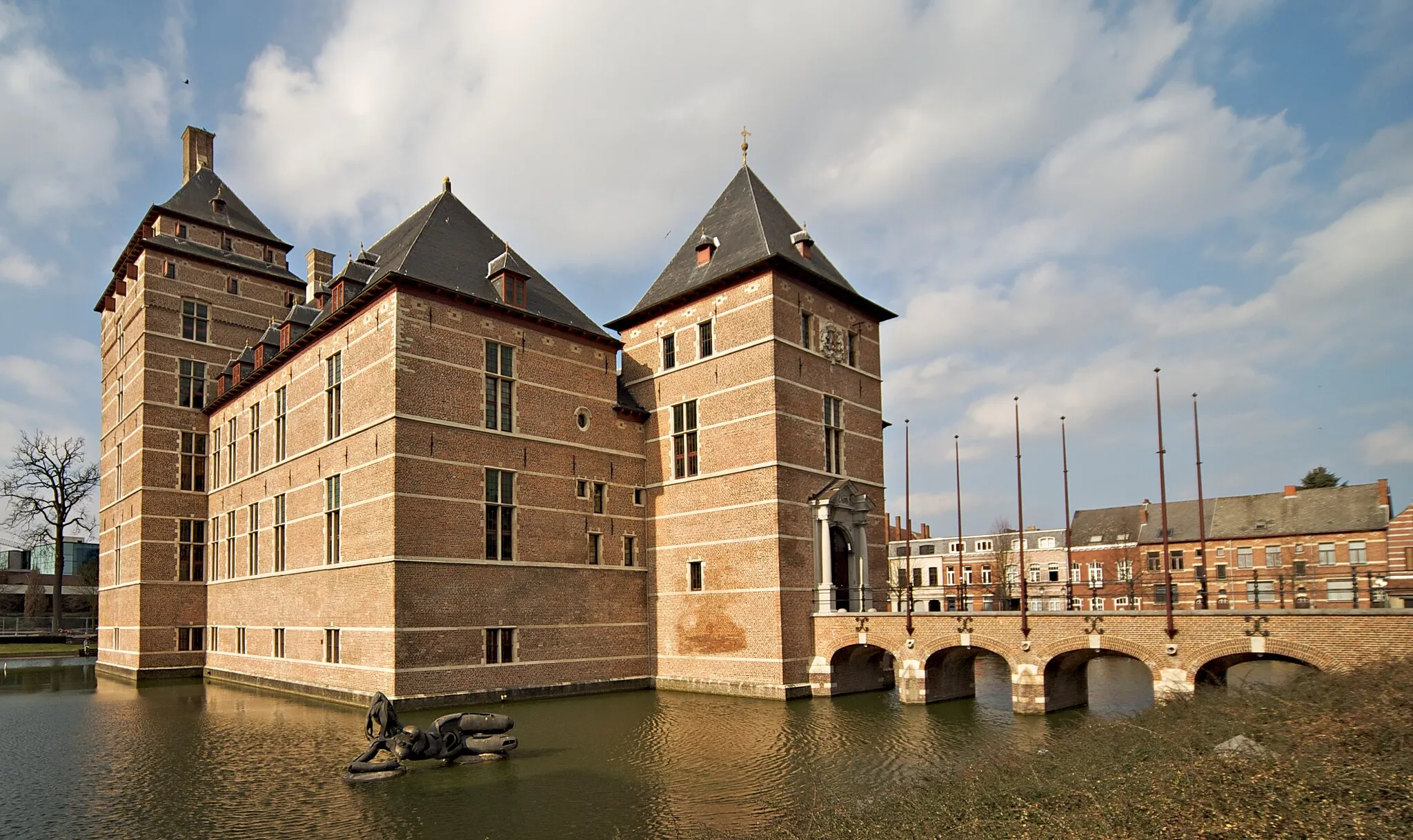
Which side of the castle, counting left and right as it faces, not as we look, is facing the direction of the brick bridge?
front

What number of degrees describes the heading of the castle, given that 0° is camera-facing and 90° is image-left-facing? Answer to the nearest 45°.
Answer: approximately 315°
